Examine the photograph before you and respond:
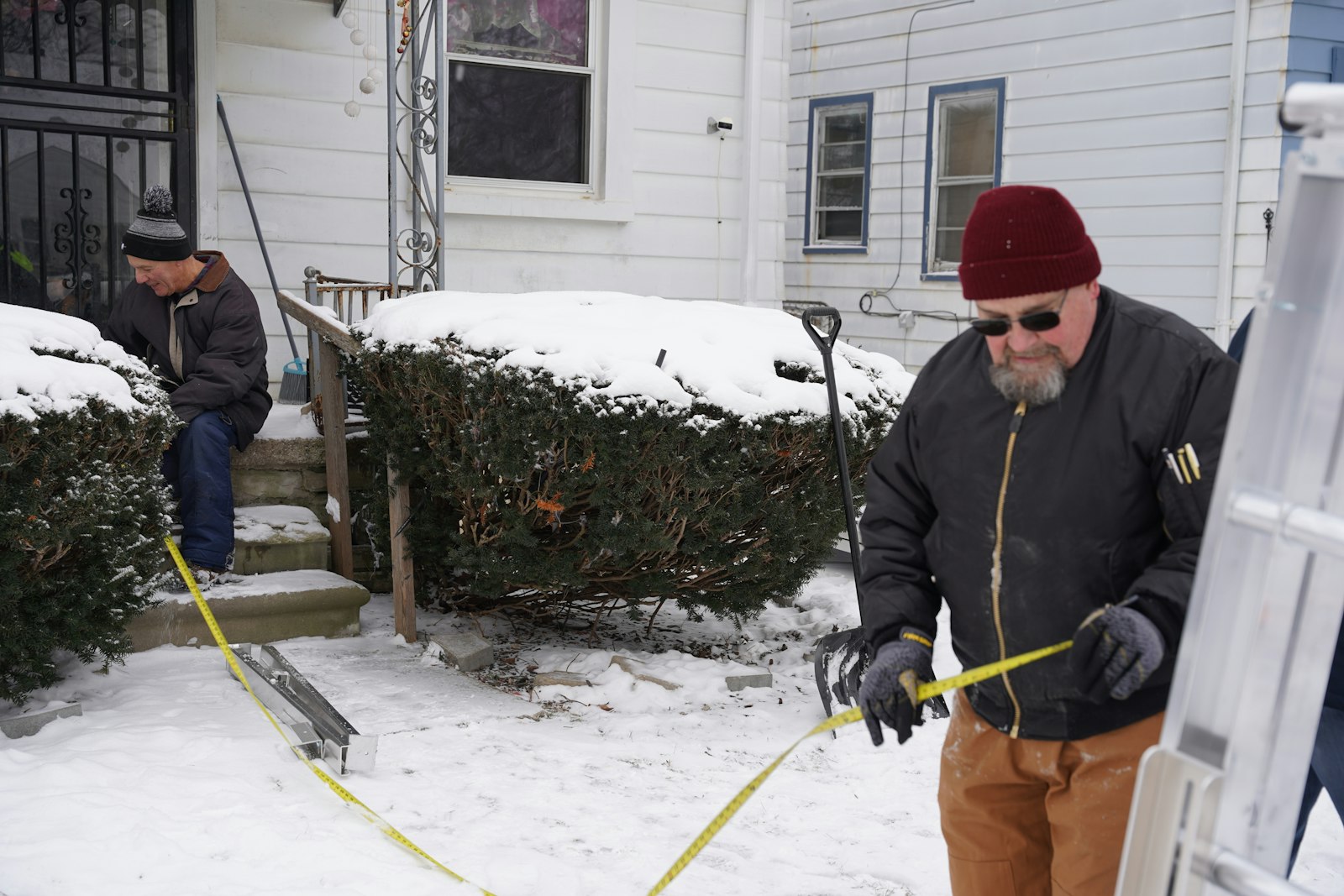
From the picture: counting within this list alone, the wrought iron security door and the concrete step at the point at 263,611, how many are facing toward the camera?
2

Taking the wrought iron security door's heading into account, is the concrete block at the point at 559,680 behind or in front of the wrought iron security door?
in front

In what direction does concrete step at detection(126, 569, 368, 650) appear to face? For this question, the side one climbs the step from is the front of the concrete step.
toward the camera

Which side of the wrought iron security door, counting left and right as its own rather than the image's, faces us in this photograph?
front

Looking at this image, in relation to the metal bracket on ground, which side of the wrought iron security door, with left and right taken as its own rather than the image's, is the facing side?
front
